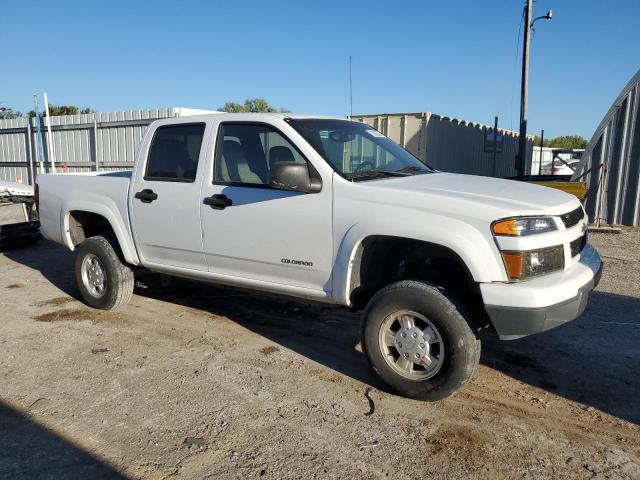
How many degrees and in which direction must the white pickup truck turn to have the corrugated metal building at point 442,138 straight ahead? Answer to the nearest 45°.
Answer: approximately 135° to its left

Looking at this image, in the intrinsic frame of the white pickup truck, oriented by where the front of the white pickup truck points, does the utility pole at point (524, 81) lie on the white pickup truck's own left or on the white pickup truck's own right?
on the white pickup truck's own left

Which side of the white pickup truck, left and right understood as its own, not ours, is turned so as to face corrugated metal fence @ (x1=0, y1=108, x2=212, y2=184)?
back

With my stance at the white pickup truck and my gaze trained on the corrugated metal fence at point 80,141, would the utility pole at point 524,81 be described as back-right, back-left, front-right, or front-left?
front-right

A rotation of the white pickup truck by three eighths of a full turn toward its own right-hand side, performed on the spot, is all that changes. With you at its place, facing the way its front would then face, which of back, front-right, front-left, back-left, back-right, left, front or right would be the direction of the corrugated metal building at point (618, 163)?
back-right
